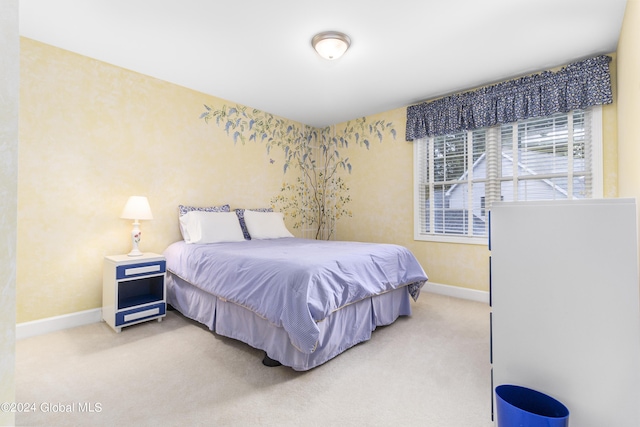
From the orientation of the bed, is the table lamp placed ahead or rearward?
rearward

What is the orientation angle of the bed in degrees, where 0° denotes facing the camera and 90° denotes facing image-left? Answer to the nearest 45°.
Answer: approximately 315°

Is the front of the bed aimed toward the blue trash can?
yes

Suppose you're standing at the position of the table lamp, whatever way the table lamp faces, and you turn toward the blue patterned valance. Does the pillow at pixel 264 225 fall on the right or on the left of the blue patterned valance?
left

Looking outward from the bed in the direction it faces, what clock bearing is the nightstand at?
The nightstand is roughly at 5 o'clock from the bed.

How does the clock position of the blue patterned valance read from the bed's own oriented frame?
The blue patterned valance is roughly at 10 o'clock from the bed.
